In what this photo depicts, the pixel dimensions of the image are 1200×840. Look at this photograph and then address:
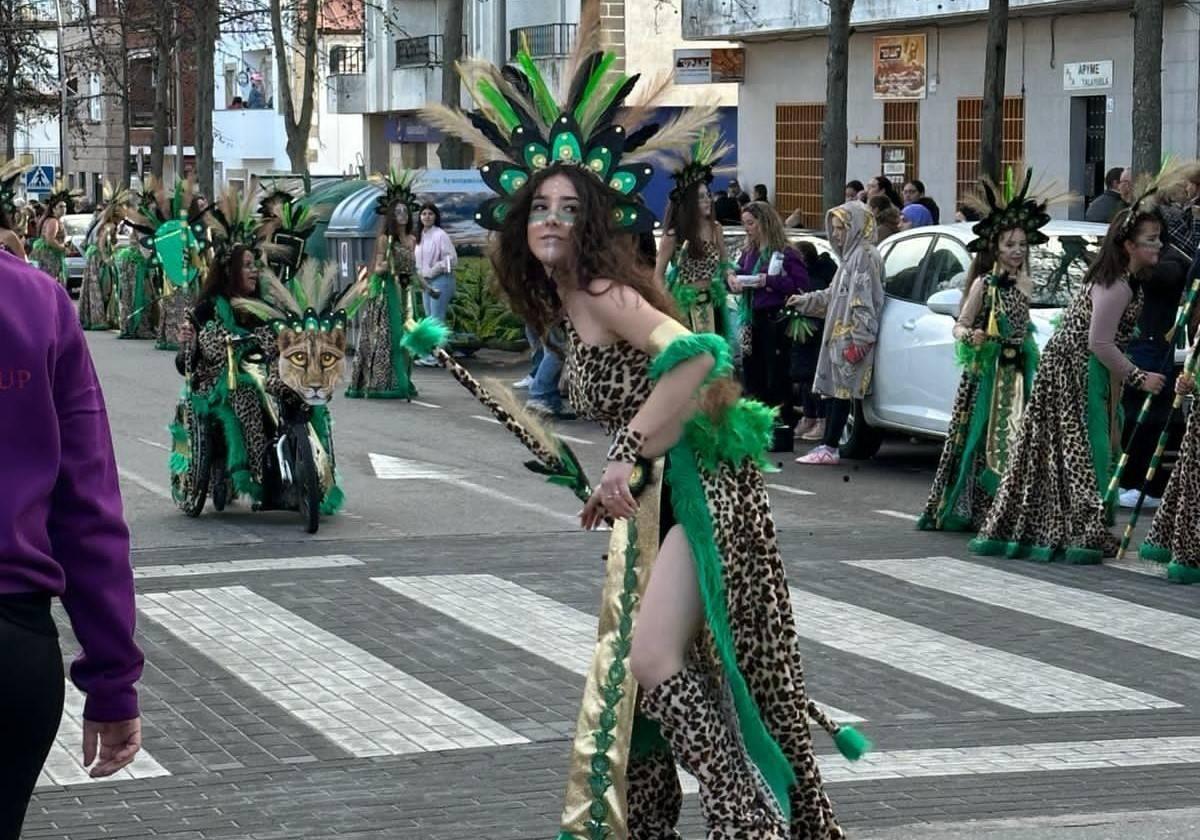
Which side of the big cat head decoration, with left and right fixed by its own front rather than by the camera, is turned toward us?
front

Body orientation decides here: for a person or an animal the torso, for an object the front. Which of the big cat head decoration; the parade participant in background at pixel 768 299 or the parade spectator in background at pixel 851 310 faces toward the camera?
the big cat head decoration

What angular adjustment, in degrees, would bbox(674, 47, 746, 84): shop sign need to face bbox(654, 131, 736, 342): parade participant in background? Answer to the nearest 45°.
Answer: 0° — it already faces them

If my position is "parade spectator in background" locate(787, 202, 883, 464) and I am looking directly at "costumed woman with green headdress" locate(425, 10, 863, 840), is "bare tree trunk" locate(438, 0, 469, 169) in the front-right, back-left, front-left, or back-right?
back-right

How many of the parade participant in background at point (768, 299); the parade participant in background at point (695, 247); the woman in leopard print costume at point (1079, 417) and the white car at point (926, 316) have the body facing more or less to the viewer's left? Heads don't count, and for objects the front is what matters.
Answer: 1

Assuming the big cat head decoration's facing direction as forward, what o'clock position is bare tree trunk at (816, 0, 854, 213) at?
The bare tree trunk is roughly at 7 o'clock from the big cat head decoration.

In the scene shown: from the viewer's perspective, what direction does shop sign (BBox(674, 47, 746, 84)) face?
toward the camera

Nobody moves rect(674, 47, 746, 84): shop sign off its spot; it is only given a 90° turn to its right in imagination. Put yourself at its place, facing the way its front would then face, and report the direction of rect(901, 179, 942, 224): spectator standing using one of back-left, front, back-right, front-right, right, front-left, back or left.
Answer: left

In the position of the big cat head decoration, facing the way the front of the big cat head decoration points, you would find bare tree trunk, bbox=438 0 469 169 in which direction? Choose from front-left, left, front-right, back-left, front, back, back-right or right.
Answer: back

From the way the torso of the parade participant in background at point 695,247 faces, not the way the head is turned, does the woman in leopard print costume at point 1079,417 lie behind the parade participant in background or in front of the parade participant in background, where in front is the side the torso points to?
in front
